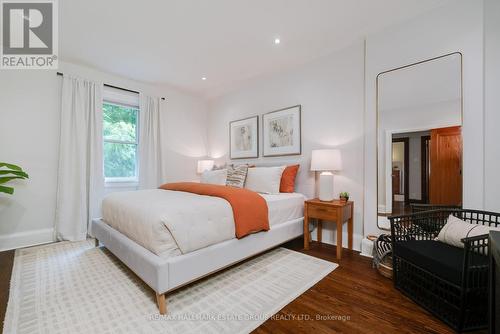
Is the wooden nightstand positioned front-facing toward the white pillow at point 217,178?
no

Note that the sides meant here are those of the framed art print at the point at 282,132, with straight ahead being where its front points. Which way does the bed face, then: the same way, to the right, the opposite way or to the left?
the same way

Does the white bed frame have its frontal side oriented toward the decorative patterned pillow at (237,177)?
no

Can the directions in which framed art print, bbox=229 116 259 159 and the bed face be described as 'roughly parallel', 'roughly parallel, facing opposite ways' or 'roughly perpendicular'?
roughly parallel

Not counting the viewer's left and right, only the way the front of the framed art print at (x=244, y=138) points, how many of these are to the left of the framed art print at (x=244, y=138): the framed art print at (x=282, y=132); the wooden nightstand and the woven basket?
3

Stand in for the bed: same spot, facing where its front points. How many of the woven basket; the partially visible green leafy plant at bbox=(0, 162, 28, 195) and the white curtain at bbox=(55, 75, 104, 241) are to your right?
2

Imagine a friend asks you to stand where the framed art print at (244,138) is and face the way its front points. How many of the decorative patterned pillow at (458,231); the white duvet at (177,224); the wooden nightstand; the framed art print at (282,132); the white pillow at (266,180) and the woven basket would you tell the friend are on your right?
0

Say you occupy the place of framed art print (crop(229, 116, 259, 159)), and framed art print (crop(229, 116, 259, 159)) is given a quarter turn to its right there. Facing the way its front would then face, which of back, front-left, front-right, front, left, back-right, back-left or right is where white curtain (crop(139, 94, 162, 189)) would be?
front-left

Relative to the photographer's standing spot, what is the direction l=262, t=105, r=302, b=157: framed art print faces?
facing the viewer and to the left of the viewer

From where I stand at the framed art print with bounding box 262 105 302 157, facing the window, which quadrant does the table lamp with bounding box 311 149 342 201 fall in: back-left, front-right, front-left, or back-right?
back-left

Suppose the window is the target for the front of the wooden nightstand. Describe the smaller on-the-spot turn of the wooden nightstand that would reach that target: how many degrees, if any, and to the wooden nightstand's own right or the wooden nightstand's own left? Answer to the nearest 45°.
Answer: approximately 45° to the wooden nightstand's own right

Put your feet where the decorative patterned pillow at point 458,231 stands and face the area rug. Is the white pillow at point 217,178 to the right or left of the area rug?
right

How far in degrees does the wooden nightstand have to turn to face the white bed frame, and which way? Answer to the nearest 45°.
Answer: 0° — it already faces it

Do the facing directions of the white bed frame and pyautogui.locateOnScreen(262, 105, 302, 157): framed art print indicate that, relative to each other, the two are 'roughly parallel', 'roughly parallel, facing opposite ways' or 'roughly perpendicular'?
roughly parallel

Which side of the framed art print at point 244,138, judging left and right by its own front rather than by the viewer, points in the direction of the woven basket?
left

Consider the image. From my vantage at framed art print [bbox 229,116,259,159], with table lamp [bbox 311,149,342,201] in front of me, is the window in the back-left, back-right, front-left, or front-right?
back-right
